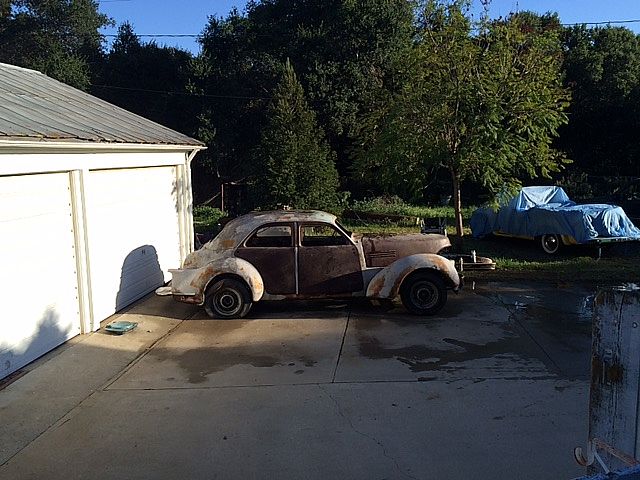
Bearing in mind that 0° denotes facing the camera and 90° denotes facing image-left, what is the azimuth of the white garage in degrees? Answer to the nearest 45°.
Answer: approximately 315°

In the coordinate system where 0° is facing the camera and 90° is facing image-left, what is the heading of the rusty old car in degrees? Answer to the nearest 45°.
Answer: approximately 270°

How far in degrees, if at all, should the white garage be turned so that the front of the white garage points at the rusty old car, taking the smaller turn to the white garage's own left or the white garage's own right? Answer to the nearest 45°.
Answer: approximately 45° to the white garage's own left

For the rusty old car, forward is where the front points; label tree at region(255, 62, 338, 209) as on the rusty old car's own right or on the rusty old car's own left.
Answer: on the rusty old car's own left

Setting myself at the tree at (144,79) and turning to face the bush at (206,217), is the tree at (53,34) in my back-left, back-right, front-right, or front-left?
back-right

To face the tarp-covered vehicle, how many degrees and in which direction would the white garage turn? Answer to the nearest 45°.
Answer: approximately 45° to its left

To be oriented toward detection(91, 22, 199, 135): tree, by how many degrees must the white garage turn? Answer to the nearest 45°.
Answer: approximately 135° to its left

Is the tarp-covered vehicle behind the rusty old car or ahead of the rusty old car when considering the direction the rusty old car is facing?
ahead

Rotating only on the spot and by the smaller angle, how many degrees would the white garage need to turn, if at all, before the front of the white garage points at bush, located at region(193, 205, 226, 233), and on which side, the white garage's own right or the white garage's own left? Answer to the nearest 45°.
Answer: approximately 135° to the white garage's own left

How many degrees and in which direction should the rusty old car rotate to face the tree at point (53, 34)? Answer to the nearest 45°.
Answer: approximately 135° to its left

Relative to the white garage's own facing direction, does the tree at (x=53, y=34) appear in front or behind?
behind

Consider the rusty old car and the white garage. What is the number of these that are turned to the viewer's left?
0

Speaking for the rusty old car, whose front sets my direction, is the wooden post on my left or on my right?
on my right
